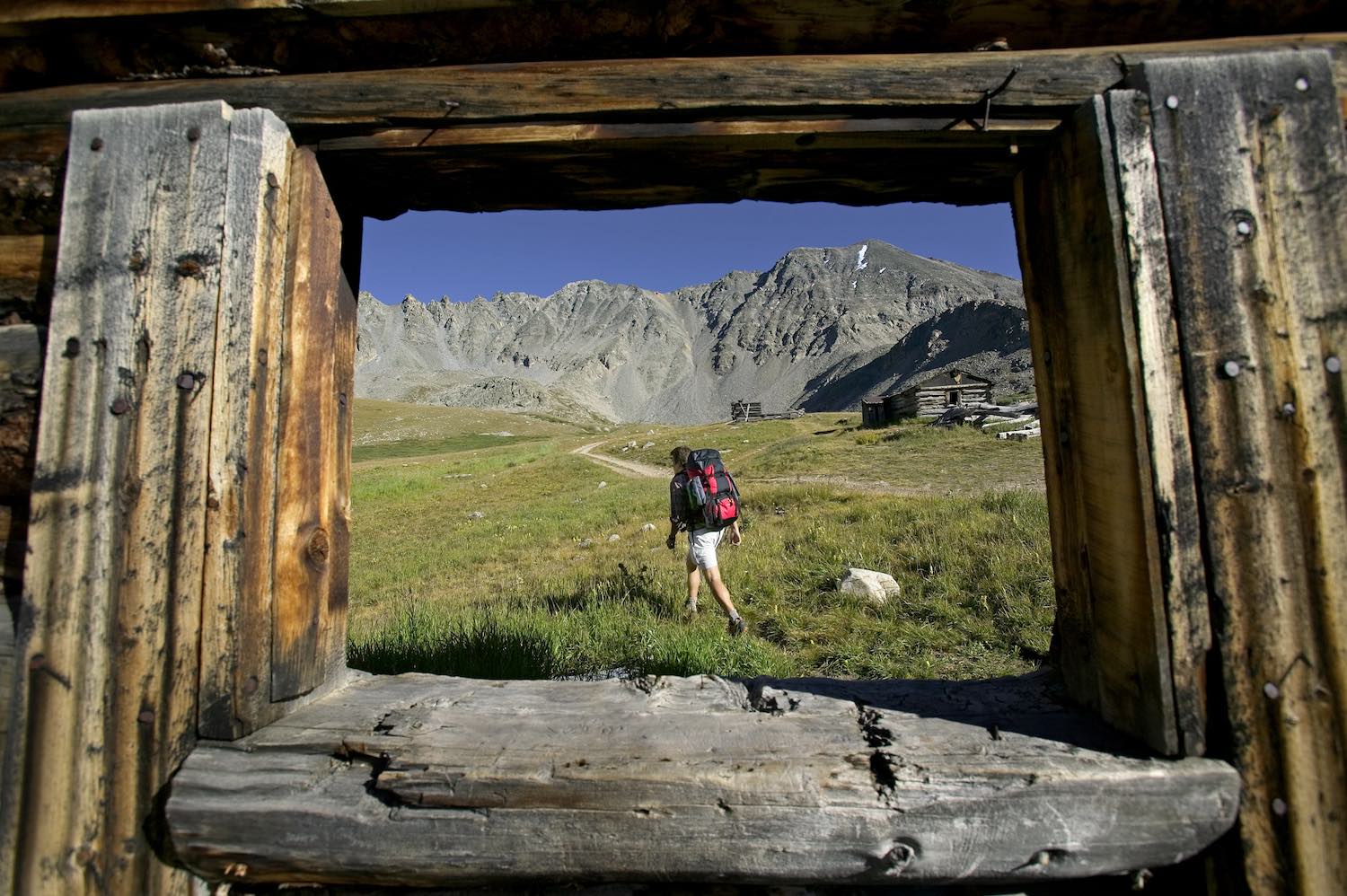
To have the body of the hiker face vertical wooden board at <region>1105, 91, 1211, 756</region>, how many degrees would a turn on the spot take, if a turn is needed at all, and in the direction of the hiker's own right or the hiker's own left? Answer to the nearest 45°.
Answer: approximately 135° to the hiker's own left

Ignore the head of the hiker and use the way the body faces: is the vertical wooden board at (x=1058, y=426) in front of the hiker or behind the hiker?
behind

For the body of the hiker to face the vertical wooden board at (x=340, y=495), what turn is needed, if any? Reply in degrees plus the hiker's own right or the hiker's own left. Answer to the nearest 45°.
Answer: approximately 135° to the hiker's own left

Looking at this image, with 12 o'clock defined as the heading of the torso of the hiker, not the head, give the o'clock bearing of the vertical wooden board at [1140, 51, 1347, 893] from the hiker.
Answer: The vertical wooden board is roughly at 7 o'clock from the hiker.

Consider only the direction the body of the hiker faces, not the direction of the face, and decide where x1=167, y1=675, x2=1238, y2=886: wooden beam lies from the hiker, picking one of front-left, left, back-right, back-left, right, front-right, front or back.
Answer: back-left

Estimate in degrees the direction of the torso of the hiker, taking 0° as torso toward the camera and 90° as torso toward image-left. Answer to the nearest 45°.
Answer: approximately 135°

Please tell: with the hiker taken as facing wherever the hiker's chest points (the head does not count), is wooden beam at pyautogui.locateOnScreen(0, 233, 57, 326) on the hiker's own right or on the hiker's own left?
on the hiker's own left

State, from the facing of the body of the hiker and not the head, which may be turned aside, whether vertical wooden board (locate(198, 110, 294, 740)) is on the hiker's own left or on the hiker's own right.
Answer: on the hiker's own left

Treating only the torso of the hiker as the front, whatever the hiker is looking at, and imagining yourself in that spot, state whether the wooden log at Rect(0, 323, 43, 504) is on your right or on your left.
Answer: on your left

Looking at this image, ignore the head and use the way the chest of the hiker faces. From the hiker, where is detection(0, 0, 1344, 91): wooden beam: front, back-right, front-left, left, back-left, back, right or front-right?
back-left

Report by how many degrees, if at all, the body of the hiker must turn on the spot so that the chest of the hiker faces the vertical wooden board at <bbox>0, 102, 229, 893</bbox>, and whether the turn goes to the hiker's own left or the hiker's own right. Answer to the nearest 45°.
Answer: approximately 135° to the hiker's own left
